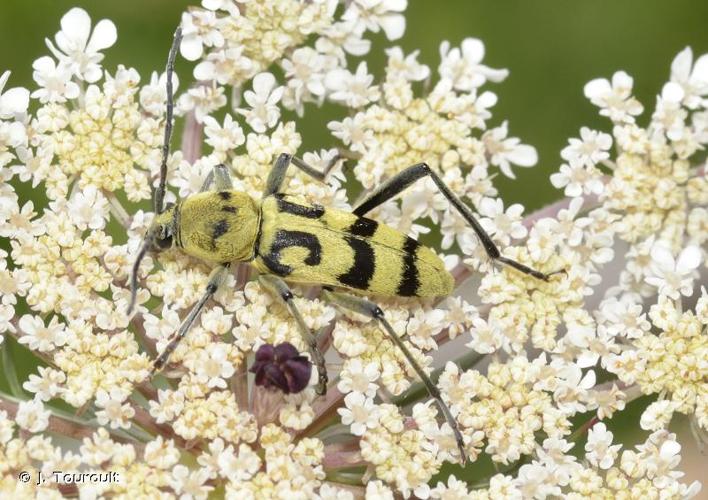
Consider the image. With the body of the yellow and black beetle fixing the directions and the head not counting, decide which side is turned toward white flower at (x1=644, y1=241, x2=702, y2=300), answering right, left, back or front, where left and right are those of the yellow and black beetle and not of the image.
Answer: back

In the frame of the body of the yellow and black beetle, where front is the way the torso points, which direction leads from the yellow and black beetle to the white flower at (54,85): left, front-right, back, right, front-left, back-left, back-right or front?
front

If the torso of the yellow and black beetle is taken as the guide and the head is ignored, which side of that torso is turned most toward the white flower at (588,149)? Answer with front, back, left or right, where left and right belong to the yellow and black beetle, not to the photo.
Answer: back

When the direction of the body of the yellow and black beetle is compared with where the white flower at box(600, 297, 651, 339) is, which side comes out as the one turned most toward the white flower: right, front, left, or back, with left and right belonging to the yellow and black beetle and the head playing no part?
back

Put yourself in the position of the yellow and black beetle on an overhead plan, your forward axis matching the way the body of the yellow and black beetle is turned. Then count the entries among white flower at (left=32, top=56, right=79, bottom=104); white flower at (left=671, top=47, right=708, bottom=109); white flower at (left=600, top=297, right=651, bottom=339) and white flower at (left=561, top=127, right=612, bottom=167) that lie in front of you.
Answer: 1

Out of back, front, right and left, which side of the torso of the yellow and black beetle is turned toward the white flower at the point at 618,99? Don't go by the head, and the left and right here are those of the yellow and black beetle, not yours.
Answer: back

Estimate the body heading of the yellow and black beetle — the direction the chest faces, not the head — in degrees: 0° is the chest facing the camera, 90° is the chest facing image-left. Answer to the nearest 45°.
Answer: approximately 90°

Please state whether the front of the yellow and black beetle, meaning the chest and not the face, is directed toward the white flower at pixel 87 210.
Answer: yes

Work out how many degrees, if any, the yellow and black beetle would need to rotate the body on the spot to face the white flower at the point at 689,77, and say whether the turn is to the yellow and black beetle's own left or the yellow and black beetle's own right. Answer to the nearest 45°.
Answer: approximately 180°
